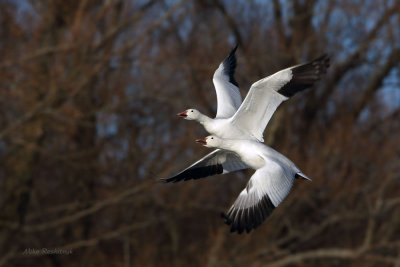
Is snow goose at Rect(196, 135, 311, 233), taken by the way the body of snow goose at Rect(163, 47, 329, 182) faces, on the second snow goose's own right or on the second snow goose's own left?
on the second snow goose's own left

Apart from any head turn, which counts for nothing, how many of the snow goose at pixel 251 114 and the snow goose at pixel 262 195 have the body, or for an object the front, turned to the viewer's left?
2

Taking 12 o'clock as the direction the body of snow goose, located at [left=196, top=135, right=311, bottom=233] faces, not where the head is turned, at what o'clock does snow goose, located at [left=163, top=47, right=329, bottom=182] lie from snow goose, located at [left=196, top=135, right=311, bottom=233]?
snow goose, located at [left=163, top=47, right=329, bottom=182] is roughly at 3 o'clock from snow goose, located at [left=196, top=135, right=311, bottom=233].

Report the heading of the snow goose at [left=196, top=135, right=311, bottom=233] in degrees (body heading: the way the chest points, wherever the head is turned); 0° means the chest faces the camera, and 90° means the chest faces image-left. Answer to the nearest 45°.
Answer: approximately 90°

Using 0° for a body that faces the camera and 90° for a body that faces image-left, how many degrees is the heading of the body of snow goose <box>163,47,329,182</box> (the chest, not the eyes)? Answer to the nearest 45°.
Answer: approximately 90°
